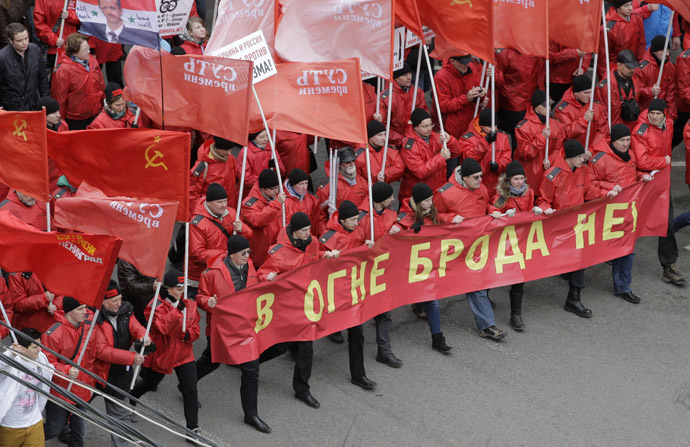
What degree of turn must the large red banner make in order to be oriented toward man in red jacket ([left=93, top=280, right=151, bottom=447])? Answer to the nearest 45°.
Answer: approximately 90° to its right

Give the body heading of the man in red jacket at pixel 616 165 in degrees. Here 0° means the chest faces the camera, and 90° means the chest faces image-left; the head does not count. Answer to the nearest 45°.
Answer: approximately 315°

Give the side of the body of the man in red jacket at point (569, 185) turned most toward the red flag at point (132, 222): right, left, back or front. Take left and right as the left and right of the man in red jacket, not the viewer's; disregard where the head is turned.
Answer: right

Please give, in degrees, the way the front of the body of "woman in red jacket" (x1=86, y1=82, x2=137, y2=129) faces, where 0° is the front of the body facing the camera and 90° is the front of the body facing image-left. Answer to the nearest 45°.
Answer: approximately 315°

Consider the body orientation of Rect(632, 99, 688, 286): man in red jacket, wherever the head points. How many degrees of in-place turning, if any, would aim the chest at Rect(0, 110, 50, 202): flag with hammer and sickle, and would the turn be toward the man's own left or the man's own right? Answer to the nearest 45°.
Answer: approximately 90° to the man's own right

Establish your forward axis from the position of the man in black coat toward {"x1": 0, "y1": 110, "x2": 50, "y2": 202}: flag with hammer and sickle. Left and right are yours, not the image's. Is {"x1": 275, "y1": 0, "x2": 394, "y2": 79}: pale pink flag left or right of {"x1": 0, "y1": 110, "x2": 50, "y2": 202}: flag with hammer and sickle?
left

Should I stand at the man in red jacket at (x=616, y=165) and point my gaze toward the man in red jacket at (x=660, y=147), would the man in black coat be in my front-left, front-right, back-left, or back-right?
back-left

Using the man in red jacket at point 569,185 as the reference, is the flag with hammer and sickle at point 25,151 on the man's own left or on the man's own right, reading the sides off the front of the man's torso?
on the man's own right

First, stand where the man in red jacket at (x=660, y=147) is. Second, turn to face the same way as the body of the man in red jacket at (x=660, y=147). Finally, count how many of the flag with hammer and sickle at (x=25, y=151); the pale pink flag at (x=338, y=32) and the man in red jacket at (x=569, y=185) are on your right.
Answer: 3
